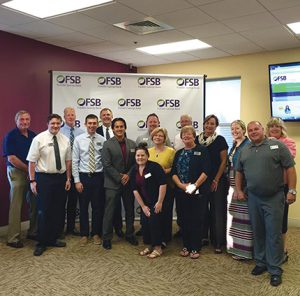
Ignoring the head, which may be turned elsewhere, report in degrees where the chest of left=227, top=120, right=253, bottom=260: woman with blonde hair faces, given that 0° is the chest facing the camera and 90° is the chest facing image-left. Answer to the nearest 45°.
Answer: approximately 45°

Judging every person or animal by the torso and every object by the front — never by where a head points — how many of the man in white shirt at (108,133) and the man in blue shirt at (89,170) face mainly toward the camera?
2

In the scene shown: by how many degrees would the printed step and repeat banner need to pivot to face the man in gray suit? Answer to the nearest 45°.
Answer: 0° — it already faces them

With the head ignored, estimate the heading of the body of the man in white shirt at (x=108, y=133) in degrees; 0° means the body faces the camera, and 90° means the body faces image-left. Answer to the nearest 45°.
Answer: approximately 0°

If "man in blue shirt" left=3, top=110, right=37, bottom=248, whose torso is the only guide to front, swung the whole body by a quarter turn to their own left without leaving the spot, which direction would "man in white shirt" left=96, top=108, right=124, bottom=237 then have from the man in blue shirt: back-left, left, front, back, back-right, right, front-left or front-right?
front-right

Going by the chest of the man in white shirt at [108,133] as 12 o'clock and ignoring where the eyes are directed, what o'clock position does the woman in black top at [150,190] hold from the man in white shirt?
The woman in black top is roughly at 11 o'clock from the man in white shirt.

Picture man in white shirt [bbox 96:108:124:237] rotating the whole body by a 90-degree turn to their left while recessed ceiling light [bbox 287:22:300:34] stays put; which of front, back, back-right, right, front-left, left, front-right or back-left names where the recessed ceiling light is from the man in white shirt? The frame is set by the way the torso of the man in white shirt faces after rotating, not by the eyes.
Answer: front

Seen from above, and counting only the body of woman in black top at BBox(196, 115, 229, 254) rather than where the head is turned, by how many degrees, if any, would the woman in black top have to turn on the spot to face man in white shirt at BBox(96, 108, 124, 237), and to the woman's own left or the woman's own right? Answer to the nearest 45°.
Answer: approximately 45° to the woman's own right

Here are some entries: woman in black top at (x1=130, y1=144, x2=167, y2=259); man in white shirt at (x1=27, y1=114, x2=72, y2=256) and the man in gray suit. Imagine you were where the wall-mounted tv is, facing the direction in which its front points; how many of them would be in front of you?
3

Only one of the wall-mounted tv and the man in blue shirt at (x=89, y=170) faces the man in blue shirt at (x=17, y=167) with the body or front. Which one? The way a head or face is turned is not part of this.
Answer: the wall-mounted tv

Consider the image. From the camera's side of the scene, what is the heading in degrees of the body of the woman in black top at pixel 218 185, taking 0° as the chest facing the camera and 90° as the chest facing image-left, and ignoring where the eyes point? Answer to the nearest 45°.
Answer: approximately 45°
